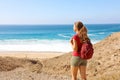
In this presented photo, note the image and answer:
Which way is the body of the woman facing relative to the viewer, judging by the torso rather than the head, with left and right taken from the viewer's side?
facing away from the viewer and to the left of the viewer

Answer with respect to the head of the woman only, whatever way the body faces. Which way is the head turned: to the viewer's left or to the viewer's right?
to the viewer's left
